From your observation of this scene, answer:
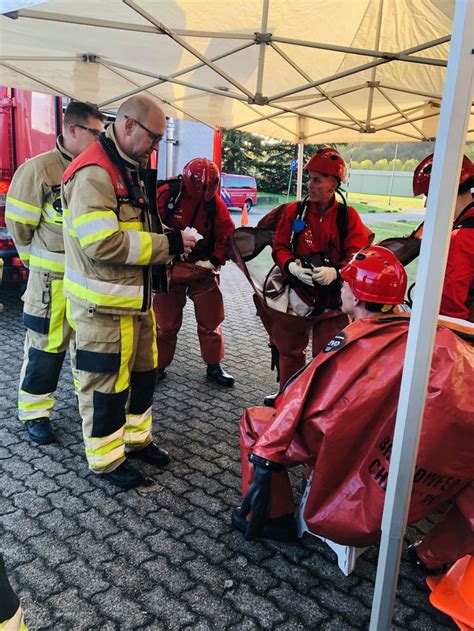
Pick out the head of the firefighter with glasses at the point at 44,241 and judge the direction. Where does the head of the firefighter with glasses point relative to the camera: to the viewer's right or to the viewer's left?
to the viewer's right

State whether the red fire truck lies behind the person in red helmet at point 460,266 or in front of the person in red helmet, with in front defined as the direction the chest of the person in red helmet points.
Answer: in front

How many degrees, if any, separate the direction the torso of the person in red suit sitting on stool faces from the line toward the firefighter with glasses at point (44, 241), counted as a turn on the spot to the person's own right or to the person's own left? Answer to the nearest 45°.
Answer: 0° — they already face them

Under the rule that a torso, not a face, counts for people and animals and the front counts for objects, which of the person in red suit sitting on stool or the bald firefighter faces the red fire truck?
the person in red suit sitting on stool

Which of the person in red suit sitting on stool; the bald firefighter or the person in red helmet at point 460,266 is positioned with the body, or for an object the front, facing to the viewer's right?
the bald firefighter

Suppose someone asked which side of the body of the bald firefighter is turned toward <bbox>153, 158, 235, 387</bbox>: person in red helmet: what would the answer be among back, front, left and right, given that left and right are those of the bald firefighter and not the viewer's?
left

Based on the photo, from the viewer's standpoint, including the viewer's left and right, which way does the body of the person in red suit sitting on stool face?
facing away from the viewer and to the left of the viewer

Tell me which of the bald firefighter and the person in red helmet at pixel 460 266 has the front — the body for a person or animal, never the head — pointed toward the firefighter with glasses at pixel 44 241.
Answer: the person in red helmet

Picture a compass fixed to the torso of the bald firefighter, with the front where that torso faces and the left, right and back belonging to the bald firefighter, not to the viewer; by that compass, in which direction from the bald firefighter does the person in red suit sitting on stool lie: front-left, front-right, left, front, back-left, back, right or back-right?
front-right

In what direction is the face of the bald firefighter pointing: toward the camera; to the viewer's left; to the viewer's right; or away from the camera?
to the viewer's right

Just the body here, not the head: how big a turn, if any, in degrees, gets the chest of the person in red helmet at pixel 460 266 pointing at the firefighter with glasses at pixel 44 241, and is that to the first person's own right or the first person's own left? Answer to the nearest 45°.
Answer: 0° — they already face them

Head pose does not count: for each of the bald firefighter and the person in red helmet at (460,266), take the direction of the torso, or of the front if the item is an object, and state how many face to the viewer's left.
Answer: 1

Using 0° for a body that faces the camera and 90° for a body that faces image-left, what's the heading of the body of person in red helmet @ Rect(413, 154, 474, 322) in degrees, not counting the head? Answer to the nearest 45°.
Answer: approximately 90°

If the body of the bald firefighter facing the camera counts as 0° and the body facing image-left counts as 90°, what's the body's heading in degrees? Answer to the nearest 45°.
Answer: approximately 270°
